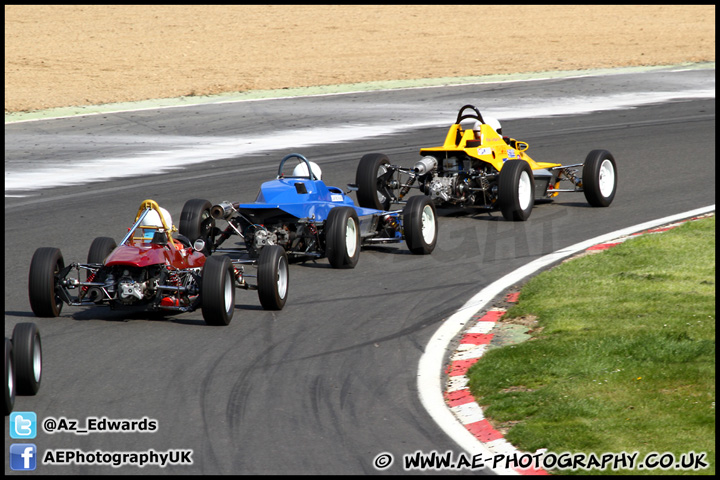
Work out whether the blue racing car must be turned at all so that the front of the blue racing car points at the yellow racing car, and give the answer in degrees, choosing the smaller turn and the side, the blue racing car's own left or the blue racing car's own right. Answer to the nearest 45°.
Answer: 0° — it already faces it

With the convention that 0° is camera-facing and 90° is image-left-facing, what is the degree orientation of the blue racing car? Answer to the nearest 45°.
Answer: approximately 225°

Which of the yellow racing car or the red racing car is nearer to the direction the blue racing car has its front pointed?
the yellow racing car

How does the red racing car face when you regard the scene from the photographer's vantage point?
facing away from the viewer and to the right of the viewer

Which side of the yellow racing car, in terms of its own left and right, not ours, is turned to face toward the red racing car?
back

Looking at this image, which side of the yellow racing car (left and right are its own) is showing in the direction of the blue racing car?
back

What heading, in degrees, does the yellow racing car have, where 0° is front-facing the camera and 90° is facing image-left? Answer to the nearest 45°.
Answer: approximately 225°

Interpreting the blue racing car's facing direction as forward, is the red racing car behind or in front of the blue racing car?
behind

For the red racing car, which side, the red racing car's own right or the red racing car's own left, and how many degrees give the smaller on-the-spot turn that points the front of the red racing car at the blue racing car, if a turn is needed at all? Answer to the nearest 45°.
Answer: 0° — it already faces it

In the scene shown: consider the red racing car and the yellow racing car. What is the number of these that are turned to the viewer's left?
0
